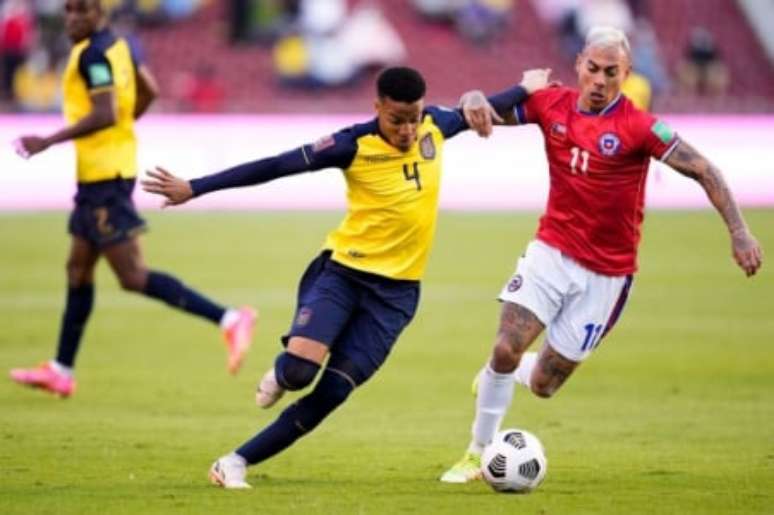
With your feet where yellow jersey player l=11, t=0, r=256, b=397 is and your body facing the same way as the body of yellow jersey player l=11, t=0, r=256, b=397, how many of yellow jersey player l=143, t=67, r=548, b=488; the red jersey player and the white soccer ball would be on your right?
0

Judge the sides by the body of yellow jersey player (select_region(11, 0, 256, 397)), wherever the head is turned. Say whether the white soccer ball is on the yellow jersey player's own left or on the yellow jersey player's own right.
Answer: on the yellow jersey player's own left

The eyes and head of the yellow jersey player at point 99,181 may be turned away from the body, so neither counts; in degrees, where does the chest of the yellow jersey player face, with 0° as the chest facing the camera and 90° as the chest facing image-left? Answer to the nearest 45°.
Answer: approximately 90°

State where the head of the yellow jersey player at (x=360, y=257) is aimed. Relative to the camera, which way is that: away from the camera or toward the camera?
toward the camera

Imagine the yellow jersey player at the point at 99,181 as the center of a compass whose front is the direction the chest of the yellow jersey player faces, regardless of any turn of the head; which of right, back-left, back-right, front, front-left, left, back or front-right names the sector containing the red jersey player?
back-left

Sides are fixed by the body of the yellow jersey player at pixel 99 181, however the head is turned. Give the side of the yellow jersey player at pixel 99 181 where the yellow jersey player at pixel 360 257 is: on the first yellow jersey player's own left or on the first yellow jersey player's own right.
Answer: on the first yellow jersey player's own left
